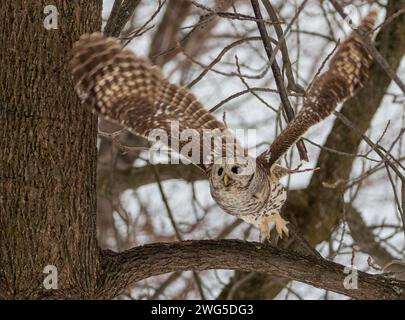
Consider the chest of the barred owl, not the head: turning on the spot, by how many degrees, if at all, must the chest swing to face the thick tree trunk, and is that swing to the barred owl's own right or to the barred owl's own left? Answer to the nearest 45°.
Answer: approximately 45° to the barred owl's own right

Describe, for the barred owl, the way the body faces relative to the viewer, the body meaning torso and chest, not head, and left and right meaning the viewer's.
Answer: facing the viewer and to the left of the viewer
